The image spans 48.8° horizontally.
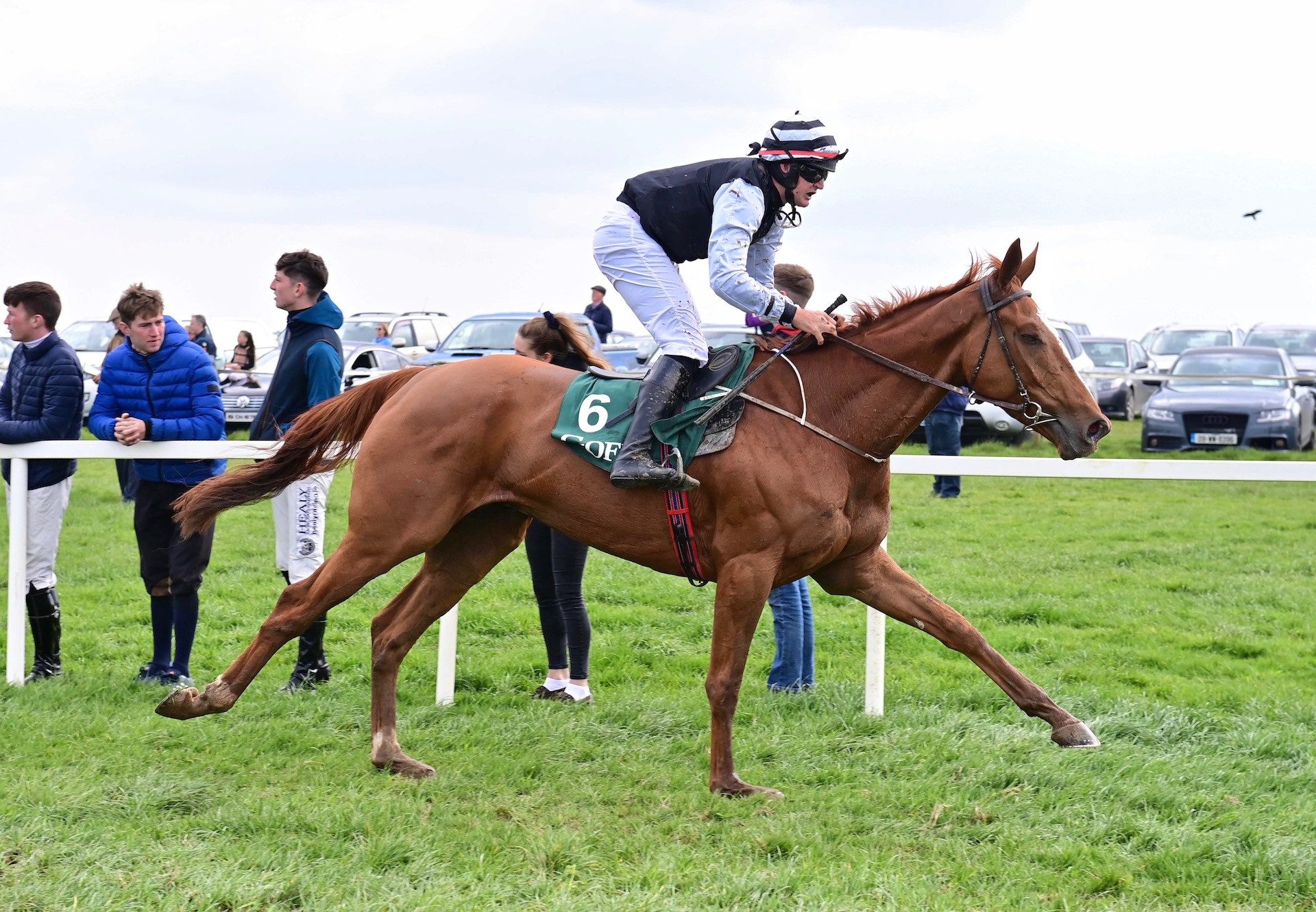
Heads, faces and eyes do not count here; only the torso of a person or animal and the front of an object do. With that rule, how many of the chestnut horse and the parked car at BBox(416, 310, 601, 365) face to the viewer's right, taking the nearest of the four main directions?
1

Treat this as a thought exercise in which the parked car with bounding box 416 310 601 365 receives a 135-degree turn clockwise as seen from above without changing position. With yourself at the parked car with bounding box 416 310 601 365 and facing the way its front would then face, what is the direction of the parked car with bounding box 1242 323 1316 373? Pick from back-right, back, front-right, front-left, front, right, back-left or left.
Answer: right

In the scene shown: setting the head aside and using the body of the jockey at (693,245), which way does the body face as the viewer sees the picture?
to the viewer's right

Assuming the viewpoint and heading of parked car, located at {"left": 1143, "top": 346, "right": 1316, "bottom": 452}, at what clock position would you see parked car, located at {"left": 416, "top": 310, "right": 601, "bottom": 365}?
parked car, located at {"left": 416, "top": 310, "right": 601, "bottom": 365} is roughly at 3 o'clock from parked car, located at {"left": 1143, "top": 346, "right": 1316, "bottom": 452}.

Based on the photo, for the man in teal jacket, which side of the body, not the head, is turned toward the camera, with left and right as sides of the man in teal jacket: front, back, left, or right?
left

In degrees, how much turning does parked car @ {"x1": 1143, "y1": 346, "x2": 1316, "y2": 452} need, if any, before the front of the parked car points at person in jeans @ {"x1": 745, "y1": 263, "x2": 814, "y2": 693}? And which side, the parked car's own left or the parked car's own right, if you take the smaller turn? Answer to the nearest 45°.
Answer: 0° — it already faces them

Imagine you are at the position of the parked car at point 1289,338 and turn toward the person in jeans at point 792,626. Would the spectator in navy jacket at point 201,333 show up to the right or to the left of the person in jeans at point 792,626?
right

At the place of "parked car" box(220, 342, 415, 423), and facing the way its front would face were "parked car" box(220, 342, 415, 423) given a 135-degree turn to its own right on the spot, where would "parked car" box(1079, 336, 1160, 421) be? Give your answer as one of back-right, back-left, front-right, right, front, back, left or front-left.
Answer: right

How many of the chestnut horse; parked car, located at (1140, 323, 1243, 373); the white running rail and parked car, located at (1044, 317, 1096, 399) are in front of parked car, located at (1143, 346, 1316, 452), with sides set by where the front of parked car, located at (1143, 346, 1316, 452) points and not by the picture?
2

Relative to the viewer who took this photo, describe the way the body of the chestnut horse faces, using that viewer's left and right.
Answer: facing to the right of the viewer

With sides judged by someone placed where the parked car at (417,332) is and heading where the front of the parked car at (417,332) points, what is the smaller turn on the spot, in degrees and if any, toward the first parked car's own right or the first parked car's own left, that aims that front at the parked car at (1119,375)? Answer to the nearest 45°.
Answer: approximately 90° to the first parked car's own left
